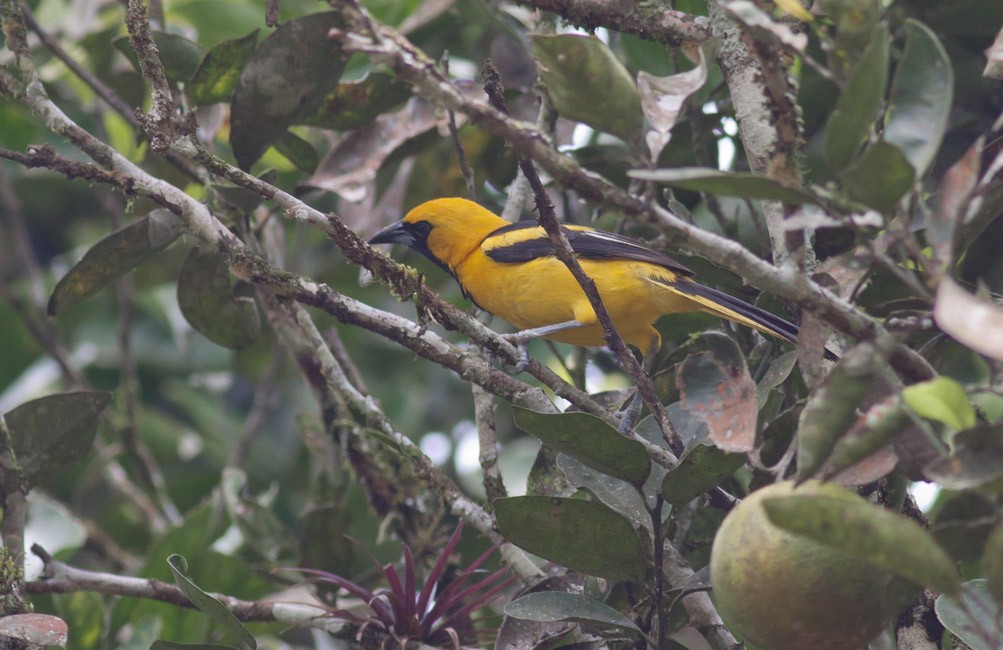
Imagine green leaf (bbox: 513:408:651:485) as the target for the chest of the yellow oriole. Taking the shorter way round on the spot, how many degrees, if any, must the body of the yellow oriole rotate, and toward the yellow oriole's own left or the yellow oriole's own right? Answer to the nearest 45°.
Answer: approximately 90° to the yellow oriole's own left

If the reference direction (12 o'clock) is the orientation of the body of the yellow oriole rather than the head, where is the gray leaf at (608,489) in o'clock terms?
The gray leaf is roughly at 9 o'clock from the yellow oriole.

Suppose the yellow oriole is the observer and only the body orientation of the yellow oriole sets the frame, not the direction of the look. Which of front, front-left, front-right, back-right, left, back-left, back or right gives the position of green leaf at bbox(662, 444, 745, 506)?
left

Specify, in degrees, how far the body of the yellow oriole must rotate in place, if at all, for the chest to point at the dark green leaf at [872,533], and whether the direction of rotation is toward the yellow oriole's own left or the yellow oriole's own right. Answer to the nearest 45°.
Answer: approximately 90° to the yellow oriole's own left

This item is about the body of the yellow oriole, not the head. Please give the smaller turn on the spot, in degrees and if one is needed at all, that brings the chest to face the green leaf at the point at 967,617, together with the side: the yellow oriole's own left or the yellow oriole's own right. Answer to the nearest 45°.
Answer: approximately 90° to the yellow oriole's own left

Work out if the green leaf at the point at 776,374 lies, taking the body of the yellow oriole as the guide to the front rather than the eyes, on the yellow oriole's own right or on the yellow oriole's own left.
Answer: on the yellow oriole's own left

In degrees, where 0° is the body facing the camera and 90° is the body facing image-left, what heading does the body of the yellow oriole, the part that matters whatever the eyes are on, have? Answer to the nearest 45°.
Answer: approximately 90°
